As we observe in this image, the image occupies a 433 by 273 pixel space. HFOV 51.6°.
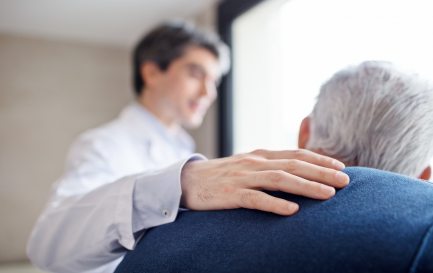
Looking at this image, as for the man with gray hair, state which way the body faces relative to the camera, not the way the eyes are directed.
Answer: away from the camera
